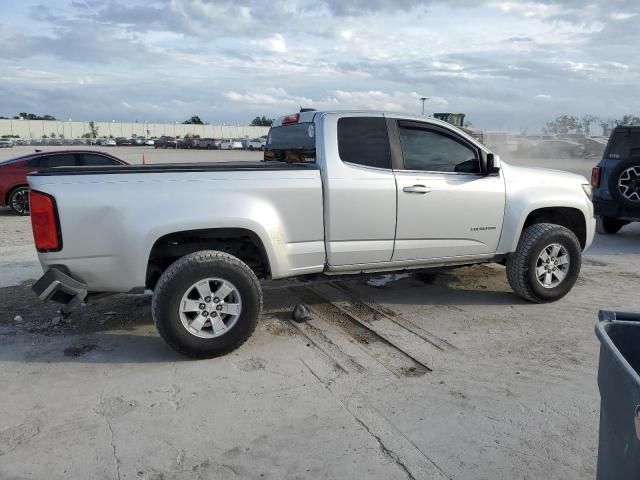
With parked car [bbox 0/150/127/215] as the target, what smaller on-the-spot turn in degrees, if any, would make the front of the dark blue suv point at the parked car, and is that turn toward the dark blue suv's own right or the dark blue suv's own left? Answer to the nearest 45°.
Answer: approximately 90° to the dark blue suv's own left

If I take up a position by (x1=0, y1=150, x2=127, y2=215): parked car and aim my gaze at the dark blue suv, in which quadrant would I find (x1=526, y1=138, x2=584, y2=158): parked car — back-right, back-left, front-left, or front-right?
front-left

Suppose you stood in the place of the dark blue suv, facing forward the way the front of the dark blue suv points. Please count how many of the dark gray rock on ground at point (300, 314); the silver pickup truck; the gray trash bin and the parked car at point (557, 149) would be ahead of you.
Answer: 1

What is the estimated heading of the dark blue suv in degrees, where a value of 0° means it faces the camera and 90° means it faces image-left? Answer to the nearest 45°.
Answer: approximately 180°

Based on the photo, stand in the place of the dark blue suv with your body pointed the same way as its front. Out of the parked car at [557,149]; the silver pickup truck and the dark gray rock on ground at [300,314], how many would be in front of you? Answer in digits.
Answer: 1

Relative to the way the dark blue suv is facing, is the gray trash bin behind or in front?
behind

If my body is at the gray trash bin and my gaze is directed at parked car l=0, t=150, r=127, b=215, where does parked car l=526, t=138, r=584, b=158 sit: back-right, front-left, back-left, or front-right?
front-right

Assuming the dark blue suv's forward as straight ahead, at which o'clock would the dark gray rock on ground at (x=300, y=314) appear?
The dark gray rock on ground is roughly at 7 o'clock from the dark blue suv.

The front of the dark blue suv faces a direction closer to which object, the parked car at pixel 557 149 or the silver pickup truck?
the parked car

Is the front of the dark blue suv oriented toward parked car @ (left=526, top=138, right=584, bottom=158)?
yes
